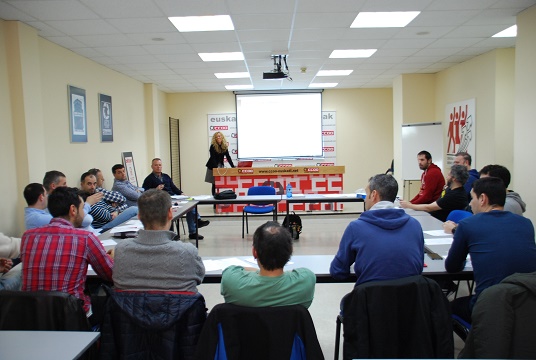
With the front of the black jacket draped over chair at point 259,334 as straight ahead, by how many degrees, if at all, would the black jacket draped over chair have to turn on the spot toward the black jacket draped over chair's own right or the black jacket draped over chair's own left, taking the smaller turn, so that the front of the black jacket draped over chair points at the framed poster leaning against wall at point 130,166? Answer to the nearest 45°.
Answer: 0° — it already faces it

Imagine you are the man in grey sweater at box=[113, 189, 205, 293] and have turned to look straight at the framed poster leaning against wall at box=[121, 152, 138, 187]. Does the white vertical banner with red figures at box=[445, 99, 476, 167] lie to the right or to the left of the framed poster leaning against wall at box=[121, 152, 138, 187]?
right

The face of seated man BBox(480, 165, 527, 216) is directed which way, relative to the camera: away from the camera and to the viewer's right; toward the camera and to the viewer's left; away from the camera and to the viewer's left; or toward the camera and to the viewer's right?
away from the camera and to the viewer's left

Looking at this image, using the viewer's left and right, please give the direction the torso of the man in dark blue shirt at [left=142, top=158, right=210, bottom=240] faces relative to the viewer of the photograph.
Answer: facing the viewer and to the right of the viewer

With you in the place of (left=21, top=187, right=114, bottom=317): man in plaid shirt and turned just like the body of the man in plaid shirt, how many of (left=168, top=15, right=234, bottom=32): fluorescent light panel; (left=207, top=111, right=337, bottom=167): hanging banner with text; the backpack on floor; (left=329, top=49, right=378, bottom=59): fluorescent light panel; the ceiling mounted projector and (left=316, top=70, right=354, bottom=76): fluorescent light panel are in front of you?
6

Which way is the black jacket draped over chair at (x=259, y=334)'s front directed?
away from the camera

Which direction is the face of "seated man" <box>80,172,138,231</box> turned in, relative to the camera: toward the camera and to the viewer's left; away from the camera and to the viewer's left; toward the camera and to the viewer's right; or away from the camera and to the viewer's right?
toward the camera and to the viewer's right

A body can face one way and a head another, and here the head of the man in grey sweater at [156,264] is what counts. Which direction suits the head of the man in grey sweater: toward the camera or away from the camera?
away from the camera

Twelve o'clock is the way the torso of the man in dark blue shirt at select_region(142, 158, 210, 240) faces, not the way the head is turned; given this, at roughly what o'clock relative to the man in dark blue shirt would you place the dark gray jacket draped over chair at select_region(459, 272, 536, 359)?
The dark gray jacket draped over chair is roughly at 1 o'clock from the man in dark blue shirt.

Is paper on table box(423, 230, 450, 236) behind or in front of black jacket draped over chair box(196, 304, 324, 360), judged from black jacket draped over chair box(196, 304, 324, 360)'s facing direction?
in front

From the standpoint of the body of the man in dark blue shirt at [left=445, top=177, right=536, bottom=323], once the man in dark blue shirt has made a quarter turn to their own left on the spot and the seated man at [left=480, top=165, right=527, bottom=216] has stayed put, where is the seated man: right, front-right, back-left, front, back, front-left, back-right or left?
back-right

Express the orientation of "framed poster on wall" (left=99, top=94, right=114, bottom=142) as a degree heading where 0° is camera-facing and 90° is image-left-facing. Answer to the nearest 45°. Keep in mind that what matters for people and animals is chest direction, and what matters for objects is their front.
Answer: approximately 315°

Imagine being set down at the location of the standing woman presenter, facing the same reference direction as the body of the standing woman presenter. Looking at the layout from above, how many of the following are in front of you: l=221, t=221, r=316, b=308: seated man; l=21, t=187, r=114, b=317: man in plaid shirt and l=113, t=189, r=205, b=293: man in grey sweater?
3

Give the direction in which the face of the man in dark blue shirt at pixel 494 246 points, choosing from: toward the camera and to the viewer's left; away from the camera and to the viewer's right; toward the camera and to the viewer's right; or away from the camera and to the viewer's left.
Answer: away from the camera and to the viewer's left

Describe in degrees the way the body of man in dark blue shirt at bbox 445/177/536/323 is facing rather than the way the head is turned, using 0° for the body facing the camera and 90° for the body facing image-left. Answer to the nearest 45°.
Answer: approximately 135°

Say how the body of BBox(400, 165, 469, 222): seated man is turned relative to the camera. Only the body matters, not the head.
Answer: to the viewer's left

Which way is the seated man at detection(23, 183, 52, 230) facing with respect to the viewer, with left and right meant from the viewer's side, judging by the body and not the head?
facing away from the viewer and to the right of the viewer

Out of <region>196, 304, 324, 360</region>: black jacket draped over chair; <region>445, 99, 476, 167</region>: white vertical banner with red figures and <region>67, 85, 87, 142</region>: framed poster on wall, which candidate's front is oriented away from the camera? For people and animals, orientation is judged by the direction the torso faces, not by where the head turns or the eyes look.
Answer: the black jacket draped over chair
